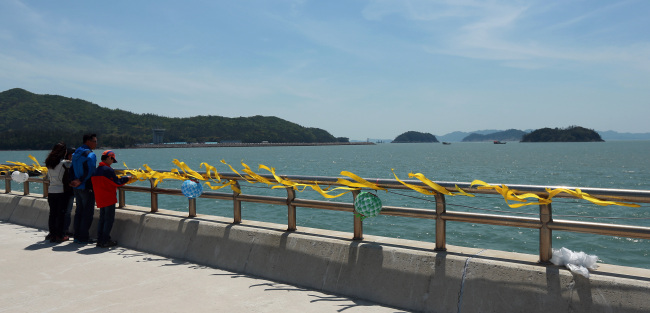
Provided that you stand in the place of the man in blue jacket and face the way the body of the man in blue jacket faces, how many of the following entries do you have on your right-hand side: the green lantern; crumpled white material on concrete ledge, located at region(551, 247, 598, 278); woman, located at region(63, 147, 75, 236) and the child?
3

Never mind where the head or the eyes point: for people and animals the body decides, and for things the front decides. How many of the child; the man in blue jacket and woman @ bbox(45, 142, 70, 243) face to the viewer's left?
0

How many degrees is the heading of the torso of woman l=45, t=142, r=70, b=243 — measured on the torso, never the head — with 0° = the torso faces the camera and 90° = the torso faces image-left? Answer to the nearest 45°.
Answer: approximately 225°

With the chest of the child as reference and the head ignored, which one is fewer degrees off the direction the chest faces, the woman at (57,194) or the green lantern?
the green lantern

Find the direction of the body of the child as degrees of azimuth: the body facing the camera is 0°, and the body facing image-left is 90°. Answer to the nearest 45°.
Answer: approximately 270°

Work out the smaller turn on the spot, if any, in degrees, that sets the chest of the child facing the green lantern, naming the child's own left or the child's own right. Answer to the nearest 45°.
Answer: approximately 45° to the child's own right

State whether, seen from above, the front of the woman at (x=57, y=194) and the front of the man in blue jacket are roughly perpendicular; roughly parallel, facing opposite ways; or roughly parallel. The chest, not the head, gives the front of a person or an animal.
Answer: roughly parallel

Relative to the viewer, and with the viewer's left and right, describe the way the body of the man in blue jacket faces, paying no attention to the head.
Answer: facing away from the viewer and to the right of the viewer

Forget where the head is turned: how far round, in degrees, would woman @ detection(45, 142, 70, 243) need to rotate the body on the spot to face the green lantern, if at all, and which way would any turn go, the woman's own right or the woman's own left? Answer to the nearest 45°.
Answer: approximately 90° to the woman's own right
